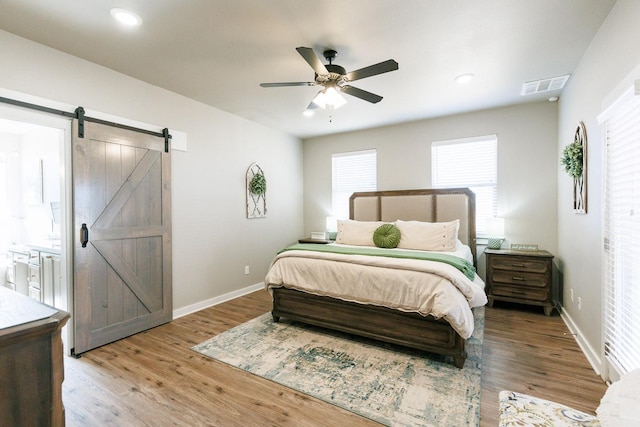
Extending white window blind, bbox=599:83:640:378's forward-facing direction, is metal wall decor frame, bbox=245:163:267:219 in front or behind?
in front

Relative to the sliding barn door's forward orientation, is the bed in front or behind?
in front

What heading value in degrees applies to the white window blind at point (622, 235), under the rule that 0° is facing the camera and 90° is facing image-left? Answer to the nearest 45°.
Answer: approximately 90°

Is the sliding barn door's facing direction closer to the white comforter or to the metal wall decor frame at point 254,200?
the white comforter

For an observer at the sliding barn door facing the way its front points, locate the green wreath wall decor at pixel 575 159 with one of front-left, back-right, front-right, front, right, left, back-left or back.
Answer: front

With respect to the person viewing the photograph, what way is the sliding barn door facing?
facing the viewer and to the right of the viewer

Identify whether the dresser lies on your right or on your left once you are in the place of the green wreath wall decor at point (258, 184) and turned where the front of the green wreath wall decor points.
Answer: on your right

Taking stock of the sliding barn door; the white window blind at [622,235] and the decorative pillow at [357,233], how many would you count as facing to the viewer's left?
1

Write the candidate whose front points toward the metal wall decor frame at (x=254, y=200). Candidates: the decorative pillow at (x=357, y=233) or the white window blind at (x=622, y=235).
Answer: the white window blind

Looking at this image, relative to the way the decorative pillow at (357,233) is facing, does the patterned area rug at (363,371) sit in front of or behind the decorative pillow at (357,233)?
in front

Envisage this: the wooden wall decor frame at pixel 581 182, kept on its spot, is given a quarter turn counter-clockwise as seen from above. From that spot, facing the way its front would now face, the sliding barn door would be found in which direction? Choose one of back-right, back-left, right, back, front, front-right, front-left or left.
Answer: front-right

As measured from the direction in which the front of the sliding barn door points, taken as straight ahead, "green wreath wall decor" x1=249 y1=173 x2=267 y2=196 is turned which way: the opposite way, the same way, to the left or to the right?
the same way

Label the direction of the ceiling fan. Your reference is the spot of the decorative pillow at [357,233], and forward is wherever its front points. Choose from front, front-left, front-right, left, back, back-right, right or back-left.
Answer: front

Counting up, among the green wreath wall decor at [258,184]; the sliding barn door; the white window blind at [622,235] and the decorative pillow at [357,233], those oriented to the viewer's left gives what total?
1

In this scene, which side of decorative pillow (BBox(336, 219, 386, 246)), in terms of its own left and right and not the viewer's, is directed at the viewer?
front

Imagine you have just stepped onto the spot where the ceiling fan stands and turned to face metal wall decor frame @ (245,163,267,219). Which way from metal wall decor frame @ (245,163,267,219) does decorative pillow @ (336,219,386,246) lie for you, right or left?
right
